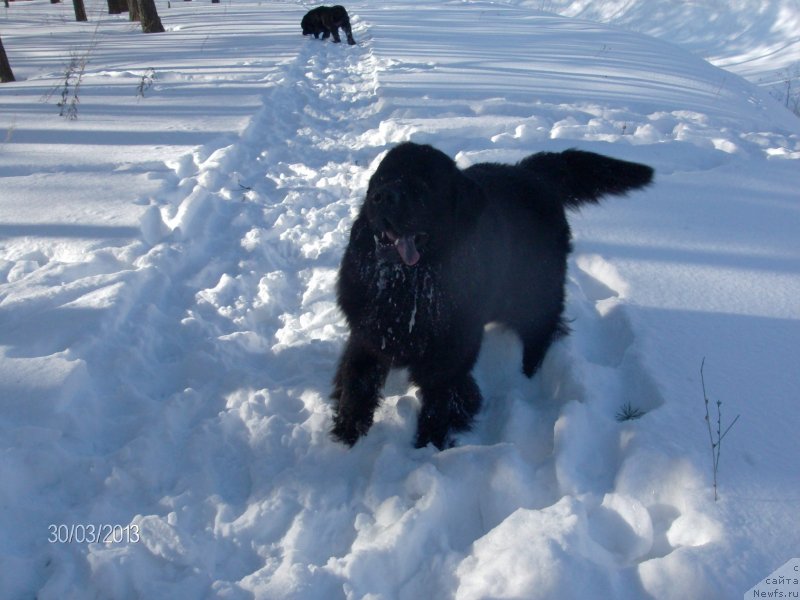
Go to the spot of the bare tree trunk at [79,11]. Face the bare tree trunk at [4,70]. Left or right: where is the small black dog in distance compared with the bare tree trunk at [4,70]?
left

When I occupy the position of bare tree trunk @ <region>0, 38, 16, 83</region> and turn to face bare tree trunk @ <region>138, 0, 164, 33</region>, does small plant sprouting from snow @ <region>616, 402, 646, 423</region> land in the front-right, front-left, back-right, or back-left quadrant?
back-right

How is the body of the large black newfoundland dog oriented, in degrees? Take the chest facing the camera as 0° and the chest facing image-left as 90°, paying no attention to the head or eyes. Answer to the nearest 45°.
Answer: approximately 45°

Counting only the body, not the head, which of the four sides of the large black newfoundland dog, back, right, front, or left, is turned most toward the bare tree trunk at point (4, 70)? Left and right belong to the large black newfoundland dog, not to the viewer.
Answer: right

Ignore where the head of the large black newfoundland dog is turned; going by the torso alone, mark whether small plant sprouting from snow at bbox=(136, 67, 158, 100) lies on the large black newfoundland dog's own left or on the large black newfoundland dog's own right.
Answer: on the large black newfoundland dog's own right

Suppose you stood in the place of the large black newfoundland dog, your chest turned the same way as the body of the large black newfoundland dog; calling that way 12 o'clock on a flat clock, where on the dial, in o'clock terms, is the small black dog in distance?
The small black dog in distance is roughly at 4 o'clock from the large black newfoundland dog.

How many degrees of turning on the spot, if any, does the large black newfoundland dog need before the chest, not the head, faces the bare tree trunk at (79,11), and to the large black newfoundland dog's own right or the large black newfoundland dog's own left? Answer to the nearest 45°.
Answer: approximately 90° to the large black newfoundland dog's own right

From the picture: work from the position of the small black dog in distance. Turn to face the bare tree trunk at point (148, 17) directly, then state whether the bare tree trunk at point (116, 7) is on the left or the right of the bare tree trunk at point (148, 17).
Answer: right

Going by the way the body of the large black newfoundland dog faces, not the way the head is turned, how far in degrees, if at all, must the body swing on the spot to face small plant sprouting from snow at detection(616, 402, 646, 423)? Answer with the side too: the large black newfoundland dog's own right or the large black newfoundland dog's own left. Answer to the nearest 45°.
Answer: approximately 135° to the large black newfoundland dog's own left

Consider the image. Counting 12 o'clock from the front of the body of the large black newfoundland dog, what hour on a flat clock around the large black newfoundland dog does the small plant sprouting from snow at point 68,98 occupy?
The small plant sprouting from snow is roughly at 3 o'clock from the large black newfoundland dog.

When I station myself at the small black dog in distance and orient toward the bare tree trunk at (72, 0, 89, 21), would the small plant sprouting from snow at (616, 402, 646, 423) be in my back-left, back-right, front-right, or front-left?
back-left
